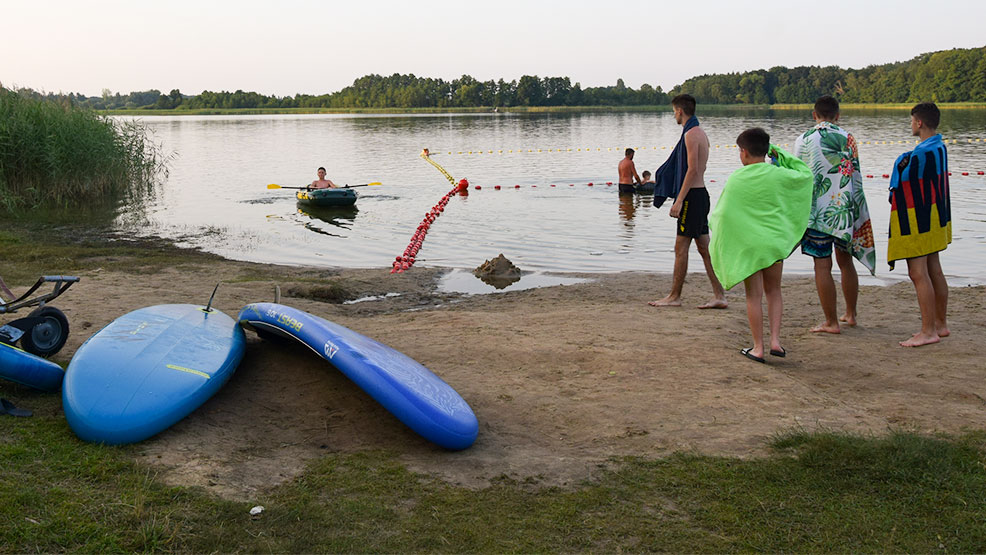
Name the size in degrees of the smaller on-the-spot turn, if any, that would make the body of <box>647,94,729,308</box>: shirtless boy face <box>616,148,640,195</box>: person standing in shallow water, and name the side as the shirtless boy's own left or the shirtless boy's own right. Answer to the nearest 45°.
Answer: approximately 90° to the shirtless boy's own right

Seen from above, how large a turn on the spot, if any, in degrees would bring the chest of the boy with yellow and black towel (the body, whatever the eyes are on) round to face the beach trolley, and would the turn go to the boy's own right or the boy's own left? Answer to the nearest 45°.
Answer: approximately 45° to the boy's own left

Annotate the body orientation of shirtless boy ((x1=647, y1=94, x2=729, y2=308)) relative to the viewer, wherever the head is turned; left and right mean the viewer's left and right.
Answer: facing to the left of the viewer

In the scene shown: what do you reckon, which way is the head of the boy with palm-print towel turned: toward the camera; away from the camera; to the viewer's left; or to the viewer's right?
away from the camera

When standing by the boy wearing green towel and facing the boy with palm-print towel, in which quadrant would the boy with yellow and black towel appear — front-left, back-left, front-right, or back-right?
front-right

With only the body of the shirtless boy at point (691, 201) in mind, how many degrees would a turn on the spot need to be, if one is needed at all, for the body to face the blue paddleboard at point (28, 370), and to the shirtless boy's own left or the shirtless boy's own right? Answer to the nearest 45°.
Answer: approximately 45° to the shirtless boy's own left

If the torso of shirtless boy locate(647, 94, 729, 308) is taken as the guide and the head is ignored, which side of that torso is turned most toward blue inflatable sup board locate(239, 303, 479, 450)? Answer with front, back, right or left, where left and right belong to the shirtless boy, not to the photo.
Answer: left
